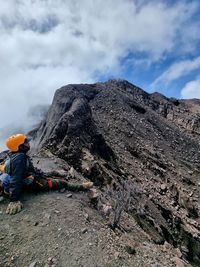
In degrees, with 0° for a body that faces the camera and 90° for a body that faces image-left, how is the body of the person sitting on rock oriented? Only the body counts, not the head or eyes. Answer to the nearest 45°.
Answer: approximately 270°

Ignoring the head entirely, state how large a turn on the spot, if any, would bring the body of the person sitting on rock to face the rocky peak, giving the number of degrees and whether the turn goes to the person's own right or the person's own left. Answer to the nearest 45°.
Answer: approximately 45° to the person's own left
